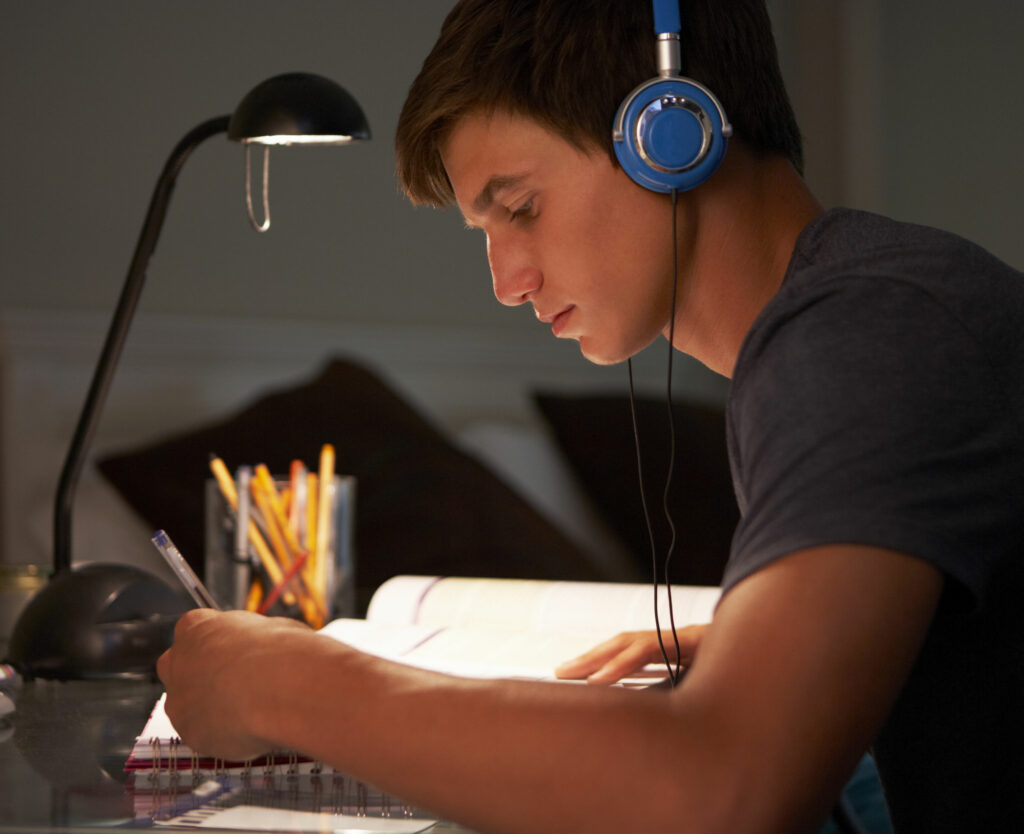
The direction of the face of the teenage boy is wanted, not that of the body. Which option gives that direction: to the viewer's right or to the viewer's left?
to the viewer's left

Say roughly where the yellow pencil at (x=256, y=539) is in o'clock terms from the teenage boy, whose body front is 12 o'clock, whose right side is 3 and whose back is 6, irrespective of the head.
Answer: The yellow pencil is roughly at 2 o'clock from the teenage boy.

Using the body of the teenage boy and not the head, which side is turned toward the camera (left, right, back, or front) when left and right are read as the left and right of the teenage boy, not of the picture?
left

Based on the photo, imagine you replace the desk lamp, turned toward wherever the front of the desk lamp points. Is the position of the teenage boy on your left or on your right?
on your right

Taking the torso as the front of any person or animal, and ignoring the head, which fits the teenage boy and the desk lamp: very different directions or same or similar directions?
very different directions

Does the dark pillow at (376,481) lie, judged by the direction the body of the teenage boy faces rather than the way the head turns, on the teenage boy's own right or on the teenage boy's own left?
on the teenage boy's own right

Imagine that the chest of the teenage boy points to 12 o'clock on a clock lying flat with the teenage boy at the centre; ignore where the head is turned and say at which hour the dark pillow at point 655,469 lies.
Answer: The dark pillow is roughly at 3 o'clock from the teenage boy.

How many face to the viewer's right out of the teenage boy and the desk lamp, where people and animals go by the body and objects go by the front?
1

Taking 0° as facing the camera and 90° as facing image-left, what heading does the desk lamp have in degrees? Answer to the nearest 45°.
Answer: approximately 270°
